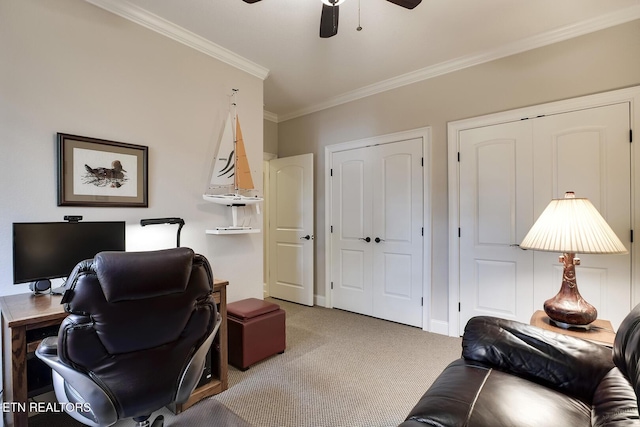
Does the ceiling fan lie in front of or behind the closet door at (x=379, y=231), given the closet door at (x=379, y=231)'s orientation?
in front

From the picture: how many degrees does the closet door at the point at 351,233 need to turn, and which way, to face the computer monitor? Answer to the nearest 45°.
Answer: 0° — it already faces it

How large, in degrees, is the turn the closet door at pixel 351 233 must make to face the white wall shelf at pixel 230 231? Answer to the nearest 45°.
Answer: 0° — it already faces it

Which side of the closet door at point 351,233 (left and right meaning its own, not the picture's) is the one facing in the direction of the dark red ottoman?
front

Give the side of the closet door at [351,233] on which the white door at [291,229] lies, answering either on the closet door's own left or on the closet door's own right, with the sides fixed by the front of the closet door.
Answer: on the closet door's own right

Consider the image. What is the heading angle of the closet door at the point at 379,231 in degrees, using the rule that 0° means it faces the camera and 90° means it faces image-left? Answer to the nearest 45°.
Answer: approximately 45°

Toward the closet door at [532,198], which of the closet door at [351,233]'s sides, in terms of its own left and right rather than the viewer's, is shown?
left

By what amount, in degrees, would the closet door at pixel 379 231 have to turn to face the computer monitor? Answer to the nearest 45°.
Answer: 0° — it already faces it

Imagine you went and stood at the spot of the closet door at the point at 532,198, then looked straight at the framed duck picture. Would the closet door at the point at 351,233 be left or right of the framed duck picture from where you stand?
right

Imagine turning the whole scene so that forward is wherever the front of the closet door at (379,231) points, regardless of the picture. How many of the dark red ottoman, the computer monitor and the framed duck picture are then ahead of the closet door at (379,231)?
3

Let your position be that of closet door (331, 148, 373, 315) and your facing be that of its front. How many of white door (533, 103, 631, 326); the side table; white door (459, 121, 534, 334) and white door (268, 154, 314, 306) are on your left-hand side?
3

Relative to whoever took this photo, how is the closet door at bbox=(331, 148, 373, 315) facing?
facing the viewer and to the left of the viewer
